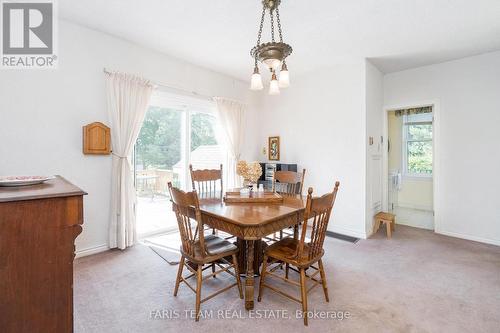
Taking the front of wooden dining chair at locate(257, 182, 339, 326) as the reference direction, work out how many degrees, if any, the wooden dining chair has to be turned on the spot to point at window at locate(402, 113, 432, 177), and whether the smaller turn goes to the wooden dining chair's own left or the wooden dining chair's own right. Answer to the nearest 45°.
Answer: approximately 90° to the wooden dining chair's own right

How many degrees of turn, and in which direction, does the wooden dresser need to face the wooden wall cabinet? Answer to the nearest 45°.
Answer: approximately 90° to its left

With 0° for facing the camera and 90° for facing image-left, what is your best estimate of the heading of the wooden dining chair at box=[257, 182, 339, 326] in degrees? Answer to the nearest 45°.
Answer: approximately 135°

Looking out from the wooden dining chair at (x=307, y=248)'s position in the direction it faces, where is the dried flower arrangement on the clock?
The dried flower arrangement is roughly at 12 o'clock from the wooden dining chair.

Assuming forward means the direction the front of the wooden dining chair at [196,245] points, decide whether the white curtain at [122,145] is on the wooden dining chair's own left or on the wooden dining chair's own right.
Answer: on the wooden dining chair's own left

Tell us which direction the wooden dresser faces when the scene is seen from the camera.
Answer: facing to the right of the viewer

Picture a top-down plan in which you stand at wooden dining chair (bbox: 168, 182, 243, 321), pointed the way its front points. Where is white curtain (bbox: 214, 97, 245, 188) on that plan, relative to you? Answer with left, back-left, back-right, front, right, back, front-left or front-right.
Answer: front-left

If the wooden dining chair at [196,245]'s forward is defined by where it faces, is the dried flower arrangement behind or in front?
in front

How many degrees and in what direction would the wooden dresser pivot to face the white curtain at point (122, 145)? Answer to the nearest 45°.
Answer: approximately 90° to its left

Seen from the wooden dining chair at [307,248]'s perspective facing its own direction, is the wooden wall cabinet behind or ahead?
ahead

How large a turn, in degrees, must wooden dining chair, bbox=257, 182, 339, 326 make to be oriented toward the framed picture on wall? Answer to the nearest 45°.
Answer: approximately 45° to its right

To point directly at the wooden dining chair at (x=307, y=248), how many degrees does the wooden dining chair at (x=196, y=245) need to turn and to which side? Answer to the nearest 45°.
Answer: approximately 45° to its right

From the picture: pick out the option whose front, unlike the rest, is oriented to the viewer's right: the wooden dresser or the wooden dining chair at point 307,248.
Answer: the wooden dresser
